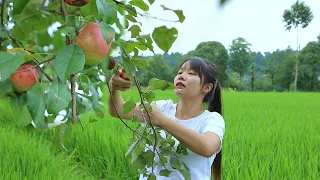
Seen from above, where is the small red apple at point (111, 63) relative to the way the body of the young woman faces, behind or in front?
in front

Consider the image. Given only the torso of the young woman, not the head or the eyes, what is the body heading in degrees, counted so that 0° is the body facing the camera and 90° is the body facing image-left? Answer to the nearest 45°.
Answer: approximately 45°

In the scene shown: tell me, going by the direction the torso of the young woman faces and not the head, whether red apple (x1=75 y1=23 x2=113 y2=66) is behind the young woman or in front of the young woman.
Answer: in front
